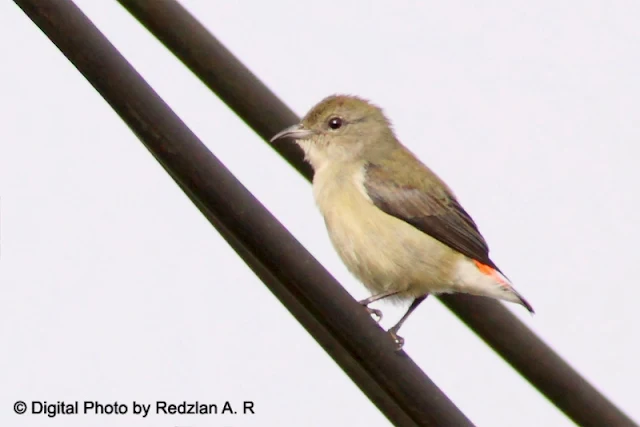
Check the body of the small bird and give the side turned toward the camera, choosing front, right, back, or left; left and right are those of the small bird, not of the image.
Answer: left
